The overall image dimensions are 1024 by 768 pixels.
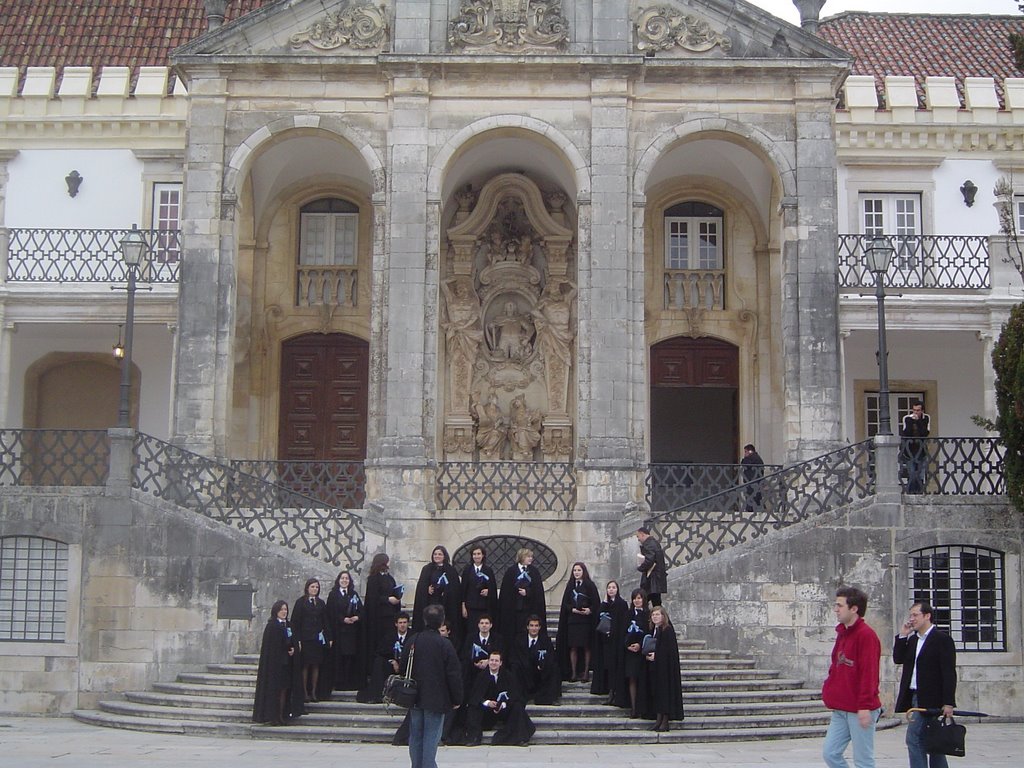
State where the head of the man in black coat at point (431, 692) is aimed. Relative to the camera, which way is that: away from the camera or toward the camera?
away from the camera

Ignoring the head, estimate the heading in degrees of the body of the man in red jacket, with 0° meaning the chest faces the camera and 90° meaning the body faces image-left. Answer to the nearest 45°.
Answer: approximately 45°

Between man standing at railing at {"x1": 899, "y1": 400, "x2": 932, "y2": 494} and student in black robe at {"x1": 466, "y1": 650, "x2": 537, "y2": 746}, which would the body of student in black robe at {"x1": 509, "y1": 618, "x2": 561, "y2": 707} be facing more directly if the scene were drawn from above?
the student in black robe

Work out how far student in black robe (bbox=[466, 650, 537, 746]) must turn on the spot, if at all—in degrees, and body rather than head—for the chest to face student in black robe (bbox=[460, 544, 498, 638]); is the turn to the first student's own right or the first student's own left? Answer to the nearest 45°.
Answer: approximately 180°

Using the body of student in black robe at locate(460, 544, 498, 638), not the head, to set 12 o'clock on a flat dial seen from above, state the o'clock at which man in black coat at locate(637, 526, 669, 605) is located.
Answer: The man in black coat is roughly at 9 o'clock from the student in black robe.

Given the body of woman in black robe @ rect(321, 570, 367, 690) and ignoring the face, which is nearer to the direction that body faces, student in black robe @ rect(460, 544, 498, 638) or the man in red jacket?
the man in red jacket

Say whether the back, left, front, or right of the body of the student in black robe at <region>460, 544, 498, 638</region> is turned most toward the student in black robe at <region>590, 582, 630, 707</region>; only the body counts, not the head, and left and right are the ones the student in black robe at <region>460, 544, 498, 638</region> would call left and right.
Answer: left

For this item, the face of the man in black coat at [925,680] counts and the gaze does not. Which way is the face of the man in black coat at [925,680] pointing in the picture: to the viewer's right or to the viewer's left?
to the viewer's left

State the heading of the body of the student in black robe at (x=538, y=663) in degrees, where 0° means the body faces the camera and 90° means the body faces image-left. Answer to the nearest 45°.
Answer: approximately 0°
